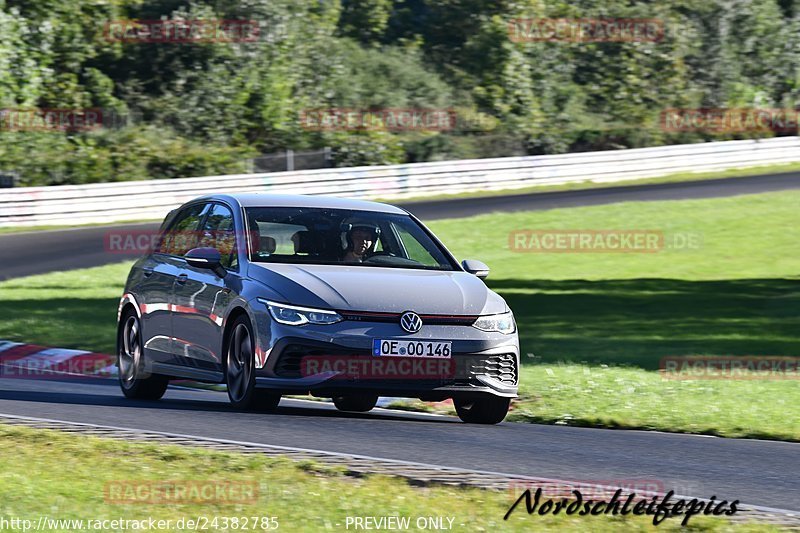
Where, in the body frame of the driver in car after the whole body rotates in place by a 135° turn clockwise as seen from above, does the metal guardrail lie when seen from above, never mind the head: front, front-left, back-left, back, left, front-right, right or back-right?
right

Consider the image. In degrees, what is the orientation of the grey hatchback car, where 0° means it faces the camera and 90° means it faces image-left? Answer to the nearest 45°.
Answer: approximately 315°

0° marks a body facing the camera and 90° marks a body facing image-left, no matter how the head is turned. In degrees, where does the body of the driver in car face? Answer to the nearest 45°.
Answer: approximately 315°

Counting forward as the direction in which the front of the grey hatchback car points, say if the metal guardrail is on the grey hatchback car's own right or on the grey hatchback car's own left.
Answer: on the grey hatchback car's own left
